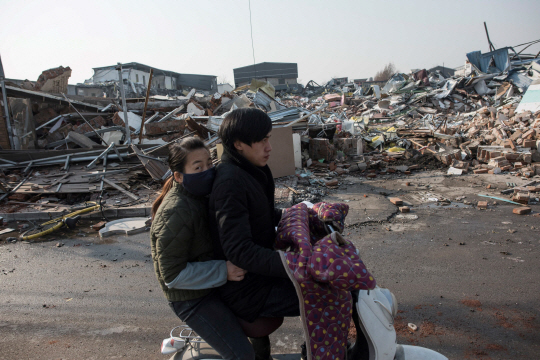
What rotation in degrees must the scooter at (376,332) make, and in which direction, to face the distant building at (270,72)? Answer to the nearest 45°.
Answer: approximately 90° to its left

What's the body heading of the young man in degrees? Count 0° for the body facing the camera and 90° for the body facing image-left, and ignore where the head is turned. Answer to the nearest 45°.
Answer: approximately 270°

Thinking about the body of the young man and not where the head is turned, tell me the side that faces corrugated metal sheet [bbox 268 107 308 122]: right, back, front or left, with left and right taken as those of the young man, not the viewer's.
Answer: left

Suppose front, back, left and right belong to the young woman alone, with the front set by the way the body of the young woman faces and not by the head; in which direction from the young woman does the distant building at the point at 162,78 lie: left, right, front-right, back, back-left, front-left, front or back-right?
left

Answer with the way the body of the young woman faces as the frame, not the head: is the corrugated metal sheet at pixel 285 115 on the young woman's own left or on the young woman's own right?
on the young woman's own left

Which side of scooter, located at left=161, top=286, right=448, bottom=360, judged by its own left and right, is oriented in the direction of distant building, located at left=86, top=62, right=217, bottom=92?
left

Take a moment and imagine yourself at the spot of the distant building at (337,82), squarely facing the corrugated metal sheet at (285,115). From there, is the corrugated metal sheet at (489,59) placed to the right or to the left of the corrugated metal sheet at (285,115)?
left

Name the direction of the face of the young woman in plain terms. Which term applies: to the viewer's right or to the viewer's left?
to the viewer's right

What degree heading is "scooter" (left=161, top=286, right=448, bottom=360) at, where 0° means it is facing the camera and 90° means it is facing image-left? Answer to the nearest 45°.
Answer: approximately 270°

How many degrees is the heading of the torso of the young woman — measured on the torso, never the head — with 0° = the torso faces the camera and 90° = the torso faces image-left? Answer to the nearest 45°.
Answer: approximately 270°

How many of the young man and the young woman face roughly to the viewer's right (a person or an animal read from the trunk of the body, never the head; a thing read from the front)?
2

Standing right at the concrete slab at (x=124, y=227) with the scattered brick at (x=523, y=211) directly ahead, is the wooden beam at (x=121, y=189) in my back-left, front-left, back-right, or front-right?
back-left

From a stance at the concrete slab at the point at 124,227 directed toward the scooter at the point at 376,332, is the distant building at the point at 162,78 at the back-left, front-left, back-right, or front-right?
back-left

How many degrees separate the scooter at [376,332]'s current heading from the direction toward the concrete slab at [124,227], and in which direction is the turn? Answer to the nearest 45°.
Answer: approximately 135° to its left
